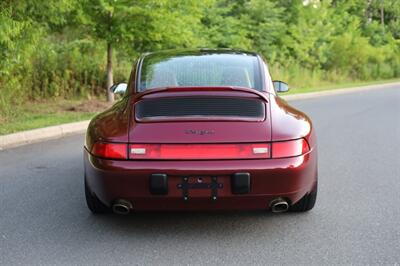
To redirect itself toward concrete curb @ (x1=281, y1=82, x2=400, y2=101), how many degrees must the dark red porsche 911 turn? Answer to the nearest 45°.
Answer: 0° — it already faces it

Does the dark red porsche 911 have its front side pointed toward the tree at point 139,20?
yes

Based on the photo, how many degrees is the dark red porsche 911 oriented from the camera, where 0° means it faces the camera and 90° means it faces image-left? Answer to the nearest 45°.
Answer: approximately 180°

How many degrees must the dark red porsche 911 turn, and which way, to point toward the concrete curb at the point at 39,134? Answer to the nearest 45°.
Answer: approximately 45° to its left
